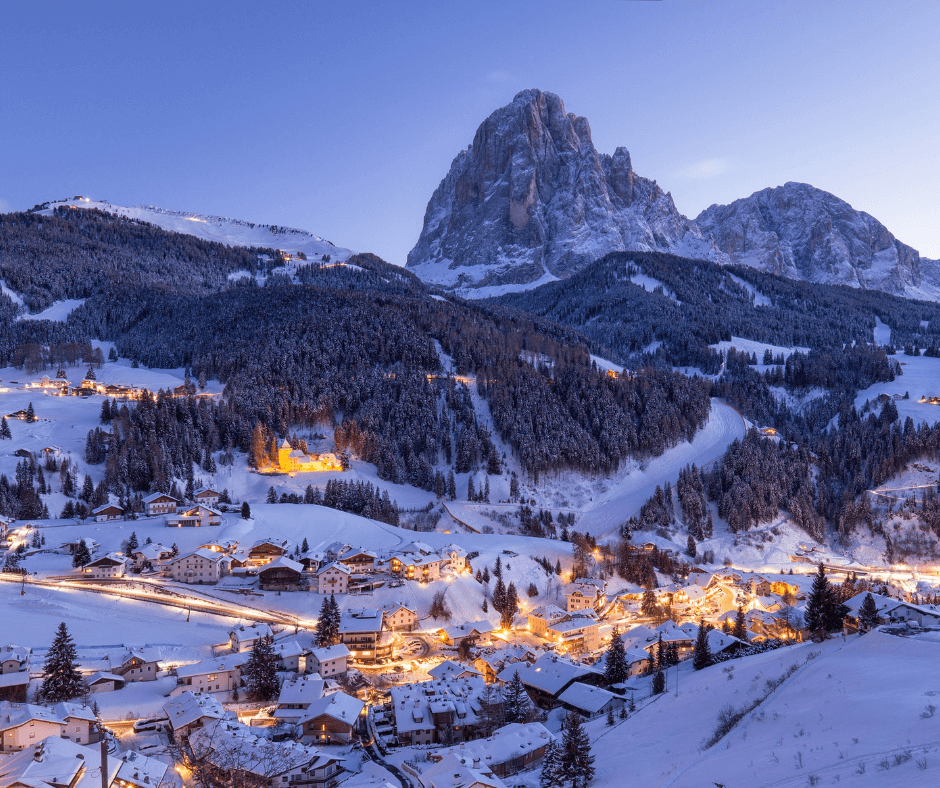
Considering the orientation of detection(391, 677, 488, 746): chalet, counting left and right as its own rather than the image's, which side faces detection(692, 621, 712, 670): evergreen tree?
left

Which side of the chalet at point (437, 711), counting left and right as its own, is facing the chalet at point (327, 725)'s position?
right

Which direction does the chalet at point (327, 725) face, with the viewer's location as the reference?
facing the viewer

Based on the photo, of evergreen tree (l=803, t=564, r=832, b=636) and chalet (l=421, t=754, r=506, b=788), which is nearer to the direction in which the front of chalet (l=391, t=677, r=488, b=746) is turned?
the chalet

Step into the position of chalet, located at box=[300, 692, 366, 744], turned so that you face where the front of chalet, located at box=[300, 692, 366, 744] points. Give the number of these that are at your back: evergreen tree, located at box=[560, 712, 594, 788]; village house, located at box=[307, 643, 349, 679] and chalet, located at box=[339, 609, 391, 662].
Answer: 2

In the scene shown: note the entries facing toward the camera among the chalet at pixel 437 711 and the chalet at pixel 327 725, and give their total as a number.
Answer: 2

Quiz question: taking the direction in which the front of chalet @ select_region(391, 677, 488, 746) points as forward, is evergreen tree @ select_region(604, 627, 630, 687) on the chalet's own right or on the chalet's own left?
on the chalet's own left

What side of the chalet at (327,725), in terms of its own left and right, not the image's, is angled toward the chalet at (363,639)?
back

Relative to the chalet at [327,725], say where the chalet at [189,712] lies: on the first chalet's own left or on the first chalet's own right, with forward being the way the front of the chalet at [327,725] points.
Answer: on the first chalet's own right

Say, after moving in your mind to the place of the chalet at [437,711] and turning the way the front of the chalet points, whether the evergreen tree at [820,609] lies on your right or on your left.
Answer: on your left

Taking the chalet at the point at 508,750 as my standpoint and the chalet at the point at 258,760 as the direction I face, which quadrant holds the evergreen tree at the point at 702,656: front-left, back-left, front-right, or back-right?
back-right

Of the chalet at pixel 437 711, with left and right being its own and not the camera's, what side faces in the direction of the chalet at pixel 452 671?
back

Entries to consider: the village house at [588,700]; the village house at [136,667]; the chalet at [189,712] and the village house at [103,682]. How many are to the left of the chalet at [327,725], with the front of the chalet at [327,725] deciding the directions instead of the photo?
1

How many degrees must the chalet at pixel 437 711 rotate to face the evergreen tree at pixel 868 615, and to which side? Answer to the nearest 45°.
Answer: approximately 90° to its left

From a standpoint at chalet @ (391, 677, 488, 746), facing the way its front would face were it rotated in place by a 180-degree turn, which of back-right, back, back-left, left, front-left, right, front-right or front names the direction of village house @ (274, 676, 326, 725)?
left

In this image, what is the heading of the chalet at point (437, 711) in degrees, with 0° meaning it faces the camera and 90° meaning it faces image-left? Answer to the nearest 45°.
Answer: approximately 0°
